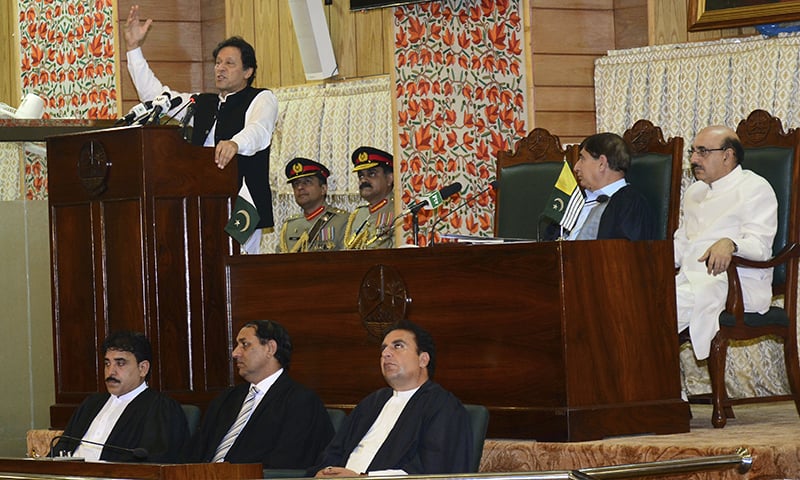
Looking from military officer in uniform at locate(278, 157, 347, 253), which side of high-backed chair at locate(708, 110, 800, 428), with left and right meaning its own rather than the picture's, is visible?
right

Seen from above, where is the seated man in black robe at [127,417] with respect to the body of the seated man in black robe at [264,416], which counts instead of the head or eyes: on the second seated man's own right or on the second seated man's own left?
on the second seated man's own right

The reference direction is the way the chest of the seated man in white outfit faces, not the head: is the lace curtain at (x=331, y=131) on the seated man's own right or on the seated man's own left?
on the seated man's own right

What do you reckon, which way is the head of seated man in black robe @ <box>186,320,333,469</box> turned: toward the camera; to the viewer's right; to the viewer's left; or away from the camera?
to the viewer's left

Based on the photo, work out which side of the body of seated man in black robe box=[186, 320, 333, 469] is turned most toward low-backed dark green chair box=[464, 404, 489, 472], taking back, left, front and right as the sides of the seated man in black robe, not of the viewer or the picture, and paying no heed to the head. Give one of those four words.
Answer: left

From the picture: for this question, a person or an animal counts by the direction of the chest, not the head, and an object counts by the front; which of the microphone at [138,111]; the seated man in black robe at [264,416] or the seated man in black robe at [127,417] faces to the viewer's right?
the microphone

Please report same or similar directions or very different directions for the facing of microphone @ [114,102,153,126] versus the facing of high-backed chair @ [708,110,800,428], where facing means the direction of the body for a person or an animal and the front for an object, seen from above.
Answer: very different directions

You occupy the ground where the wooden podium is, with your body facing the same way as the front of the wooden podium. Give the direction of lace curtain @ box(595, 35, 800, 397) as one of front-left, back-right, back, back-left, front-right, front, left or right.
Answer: back-left

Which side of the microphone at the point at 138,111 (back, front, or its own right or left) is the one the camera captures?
right
